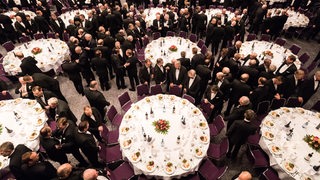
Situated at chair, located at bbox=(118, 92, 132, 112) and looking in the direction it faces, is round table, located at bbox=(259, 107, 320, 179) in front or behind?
in front

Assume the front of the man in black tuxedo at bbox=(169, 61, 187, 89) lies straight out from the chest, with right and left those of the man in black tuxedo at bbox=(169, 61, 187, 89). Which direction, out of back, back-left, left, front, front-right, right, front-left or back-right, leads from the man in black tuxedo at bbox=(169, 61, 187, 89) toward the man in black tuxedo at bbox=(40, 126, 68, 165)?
front-right

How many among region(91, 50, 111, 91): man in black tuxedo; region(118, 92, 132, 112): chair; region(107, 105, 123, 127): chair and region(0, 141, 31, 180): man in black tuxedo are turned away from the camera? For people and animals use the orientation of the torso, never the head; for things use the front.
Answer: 1

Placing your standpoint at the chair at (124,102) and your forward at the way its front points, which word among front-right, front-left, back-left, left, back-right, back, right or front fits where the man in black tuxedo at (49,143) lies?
right

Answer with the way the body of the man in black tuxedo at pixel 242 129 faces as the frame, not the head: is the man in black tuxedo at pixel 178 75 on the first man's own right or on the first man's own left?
on the first man's own left

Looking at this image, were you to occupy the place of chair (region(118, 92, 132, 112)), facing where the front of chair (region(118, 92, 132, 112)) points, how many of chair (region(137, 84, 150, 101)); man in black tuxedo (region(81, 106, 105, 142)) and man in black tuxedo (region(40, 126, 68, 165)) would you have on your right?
2

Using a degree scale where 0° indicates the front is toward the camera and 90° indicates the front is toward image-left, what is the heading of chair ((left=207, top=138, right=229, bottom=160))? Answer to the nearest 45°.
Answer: approximately 135°
